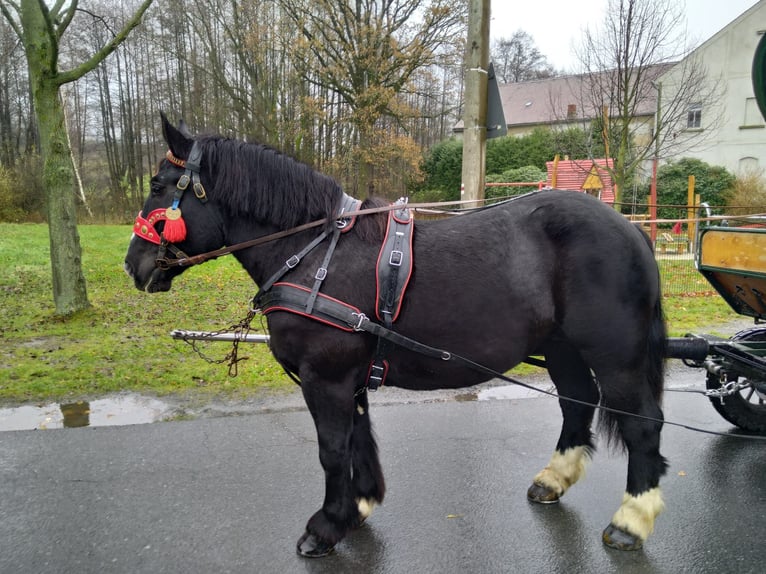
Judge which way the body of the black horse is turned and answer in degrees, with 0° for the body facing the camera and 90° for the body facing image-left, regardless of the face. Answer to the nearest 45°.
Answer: approximately 90°

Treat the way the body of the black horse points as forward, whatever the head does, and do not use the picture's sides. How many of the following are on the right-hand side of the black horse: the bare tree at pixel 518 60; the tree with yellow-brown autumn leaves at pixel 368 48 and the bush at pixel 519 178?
3

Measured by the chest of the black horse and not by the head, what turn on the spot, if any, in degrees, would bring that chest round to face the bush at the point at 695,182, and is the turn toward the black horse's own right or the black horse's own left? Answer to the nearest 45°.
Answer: approximately 135° to the black horse's own right

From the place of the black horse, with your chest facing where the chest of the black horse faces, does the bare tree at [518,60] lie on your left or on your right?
on your right

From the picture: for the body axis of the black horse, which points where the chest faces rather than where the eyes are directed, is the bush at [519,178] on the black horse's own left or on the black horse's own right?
on the black horse's own right

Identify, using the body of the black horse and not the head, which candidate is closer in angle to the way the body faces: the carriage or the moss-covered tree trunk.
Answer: the moss-covered tree trunk

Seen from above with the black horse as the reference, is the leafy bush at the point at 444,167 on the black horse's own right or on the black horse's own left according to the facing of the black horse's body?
on the black horse's own right

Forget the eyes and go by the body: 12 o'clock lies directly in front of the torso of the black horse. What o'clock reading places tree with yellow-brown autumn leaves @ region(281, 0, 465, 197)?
The tree with yellow-brown autumn leaves is roughly at 3 o'clock from the black horse.

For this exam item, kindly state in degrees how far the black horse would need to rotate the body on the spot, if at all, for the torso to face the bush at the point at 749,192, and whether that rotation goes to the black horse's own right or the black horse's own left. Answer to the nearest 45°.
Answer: approximately 135° to the black horse's own right
